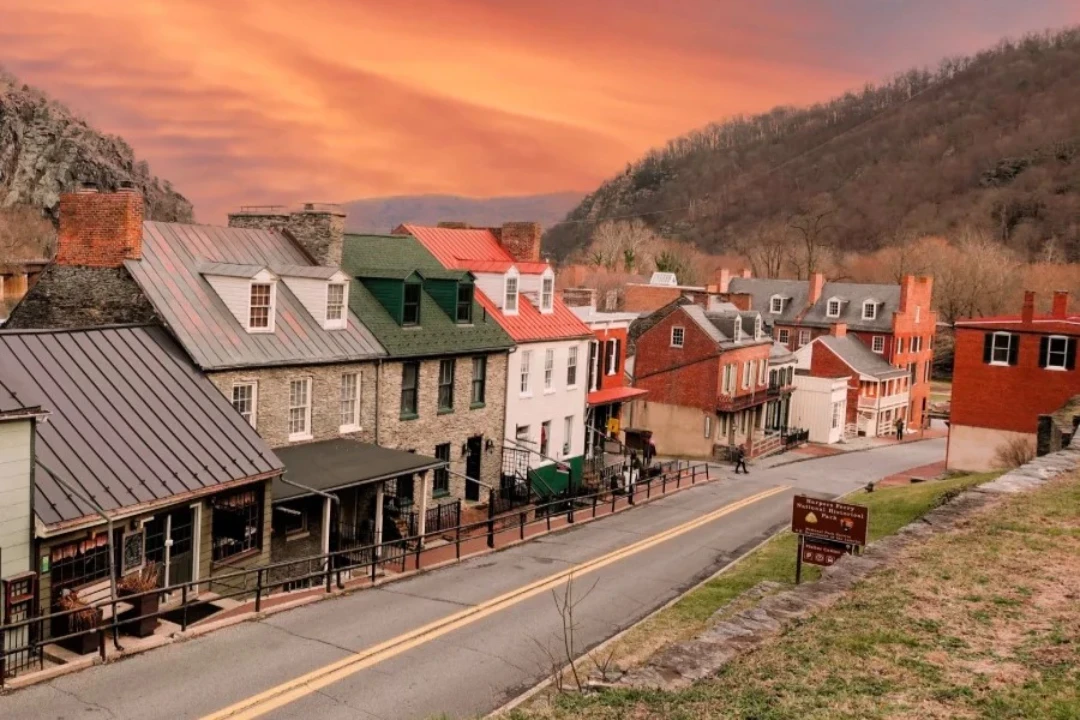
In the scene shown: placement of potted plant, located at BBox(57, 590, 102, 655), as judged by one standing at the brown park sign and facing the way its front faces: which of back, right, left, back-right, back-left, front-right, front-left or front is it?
front-right

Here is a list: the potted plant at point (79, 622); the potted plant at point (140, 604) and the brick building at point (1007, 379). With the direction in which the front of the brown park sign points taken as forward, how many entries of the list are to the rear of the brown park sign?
1

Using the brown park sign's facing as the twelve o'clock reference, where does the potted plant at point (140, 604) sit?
The potted plant is roughly at 2 o'clock from the brown park sign.

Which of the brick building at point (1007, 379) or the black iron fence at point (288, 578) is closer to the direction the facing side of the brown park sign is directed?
the black iron fence

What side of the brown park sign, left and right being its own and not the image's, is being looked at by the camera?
front

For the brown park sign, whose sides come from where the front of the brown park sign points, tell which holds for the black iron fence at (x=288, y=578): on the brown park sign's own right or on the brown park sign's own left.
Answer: on the brown park sign's own right

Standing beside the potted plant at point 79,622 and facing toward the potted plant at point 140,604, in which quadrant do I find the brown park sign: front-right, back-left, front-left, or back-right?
front-right

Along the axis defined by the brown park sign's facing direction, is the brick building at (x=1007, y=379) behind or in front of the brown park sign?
behind
